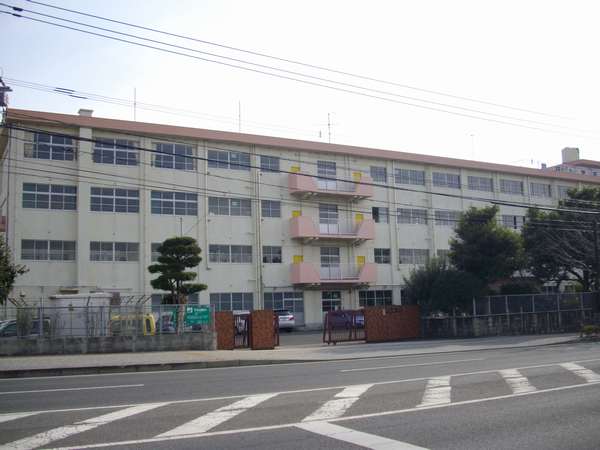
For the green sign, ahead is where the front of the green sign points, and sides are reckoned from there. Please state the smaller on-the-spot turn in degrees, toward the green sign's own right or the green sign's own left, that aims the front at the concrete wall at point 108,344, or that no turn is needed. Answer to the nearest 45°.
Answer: approximately 90° to the green sign's own right

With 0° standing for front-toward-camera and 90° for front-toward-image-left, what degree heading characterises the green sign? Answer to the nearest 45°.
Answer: approximately 0°

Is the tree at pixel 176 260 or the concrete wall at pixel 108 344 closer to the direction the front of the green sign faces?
the concrete wall

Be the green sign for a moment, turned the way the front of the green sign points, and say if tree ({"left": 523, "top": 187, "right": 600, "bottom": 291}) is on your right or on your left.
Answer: on your left

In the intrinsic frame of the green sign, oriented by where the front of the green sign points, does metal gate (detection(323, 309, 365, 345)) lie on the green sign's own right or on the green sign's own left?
on the green sign's own left

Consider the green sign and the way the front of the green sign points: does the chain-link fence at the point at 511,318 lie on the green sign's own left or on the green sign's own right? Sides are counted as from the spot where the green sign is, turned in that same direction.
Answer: on the green sign's own left

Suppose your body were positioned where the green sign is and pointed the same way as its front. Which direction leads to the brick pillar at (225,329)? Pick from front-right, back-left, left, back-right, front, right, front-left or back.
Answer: back-left

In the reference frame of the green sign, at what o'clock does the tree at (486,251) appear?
The tree is roughly at 8 o'clock from the green sign.
